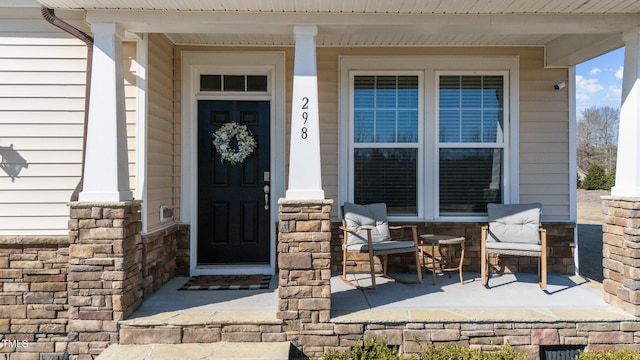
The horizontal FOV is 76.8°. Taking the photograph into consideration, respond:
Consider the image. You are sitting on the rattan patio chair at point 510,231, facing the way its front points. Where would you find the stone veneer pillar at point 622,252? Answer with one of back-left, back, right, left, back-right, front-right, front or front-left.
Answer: front-left

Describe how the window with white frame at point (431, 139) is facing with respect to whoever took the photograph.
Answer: facing the viewer

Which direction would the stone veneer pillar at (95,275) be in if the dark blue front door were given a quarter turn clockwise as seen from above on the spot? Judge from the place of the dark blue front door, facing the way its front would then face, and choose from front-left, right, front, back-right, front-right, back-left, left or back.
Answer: front-left

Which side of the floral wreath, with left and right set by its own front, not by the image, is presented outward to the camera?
front

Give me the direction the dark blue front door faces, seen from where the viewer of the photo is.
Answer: facing the viewer

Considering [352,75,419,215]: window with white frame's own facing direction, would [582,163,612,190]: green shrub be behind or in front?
behind

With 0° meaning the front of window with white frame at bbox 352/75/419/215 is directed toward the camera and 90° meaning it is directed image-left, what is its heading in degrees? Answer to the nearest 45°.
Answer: approximately 0°

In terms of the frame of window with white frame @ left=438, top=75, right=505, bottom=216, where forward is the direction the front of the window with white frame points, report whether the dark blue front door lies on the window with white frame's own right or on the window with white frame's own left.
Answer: on the window with white frame's own right
